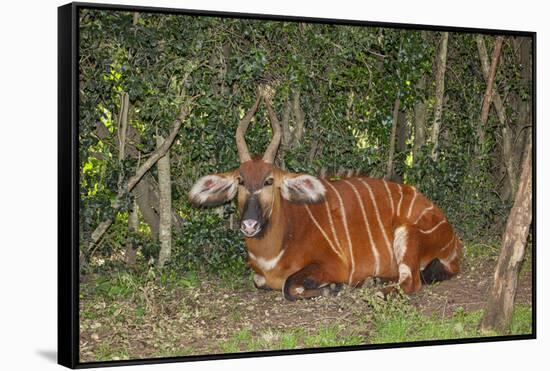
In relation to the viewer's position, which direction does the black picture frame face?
facing the viewer and to the right of the viewer
